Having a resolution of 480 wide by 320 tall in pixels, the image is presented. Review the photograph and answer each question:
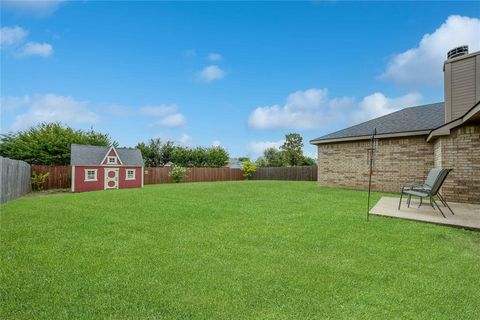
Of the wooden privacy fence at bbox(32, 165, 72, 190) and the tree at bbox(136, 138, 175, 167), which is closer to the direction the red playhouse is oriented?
the wooden privacy fence

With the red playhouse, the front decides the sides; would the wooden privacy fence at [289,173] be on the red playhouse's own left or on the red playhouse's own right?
on the red playhouse's own left

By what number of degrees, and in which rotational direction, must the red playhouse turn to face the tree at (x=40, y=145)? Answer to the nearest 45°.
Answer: approximately 135° to its right

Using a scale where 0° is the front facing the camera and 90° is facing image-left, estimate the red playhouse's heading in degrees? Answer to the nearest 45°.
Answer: approximately 0°
